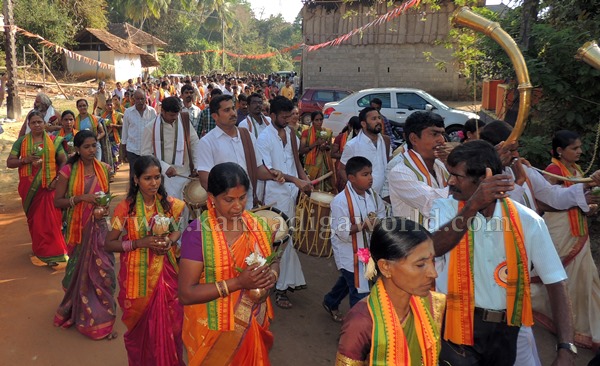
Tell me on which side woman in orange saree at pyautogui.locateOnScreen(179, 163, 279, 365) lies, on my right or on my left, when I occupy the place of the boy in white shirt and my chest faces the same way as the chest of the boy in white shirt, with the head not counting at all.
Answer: on my right

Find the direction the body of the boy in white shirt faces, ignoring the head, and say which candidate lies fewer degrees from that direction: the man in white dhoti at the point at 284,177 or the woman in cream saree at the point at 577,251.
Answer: the woman in cream saree

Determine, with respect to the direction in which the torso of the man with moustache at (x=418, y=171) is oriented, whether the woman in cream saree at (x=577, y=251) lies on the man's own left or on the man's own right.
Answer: on the man's own left

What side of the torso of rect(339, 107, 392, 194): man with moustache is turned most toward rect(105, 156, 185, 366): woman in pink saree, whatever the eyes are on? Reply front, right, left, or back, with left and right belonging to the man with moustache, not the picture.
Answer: right

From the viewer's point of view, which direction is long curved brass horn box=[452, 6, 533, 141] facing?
to the viewer's left
